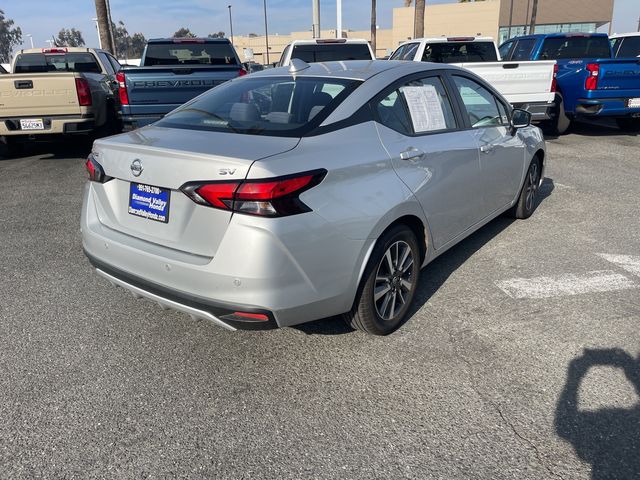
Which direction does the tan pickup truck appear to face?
away from the camera

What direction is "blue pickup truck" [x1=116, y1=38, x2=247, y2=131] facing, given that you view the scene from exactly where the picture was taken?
facing away from the viewer

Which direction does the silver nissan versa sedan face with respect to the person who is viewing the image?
facing away from the viewer and to the right of the viewer

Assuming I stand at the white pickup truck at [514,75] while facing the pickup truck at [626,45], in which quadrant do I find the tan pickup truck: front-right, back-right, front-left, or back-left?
back-left

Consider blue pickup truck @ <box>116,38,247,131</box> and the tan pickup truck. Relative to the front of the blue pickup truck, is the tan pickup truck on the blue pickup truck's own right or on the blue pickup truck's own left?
on the blue pickup truck's own left

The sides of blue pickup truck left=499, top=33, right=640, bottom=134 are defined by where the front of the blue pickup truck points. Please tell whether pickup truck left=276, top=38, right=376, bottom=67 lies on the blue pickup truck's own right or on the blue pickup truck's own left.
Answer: on the blue pickup truck's own left

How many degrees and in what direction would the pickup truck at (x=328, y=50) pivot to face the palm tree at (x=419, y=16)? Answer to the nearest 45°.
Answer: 0° — it already faces it

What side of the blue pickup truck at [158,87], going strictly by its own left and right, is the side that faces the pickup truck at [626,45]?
right

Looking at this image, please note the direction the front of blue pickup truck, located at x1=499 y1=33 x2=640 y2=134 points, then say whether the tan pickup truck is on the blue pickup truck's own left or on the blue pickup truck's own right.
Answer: on the blue pickup truck's own left

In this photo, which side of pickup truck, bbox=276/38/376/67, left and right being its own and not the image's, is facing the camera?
back

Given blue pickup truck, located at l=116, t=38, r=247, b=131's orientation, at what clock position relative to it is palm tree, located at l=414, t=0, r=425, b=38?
The palm tree is roughly at 1 o'clock from the blue pickup truck.

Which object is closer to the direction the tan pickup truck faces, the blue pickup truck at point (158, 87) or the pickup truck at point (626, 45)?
the pickup truck

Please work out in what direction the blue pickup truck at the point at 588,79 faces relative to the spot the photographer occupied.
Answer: facing away from the viewer and to the left of the viewer

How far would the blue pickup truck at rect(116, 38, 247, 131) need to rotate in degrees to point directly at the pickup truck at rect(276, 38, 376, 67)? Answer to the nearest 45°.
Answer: approximately 45° to its right

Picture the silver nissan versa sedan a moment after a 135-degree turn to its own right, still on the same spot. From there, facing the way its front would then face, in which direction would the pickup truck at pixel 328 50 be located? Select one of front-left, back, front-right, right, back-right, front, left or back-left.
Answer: back

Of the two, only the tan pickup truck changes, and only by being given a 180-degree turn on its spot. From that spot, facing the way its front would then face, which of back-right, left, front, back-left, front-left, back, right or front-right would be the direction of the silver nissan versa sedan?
front
